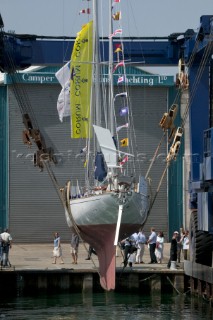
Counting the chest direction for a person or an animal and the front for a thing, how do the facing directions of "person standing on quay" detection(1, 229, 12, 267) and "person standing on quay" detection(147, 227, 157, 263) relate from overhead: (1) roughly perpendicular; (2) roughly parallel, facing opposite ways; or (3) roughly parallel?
roughly perpendicular

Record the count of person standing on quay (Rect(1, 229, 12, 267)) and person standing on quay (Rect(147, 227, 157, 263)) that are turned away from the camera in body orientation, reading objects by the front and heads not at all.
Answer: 1
